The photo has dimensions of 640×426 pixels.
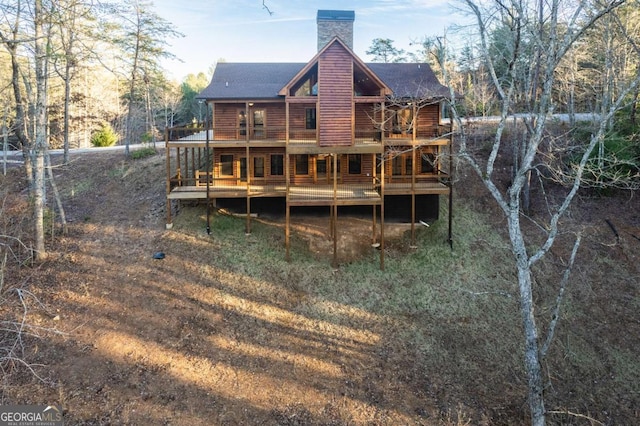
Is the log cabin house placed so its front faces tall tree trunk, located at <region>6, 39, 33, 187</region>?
no

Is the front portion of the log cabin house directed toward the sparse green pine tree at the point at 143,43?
no
